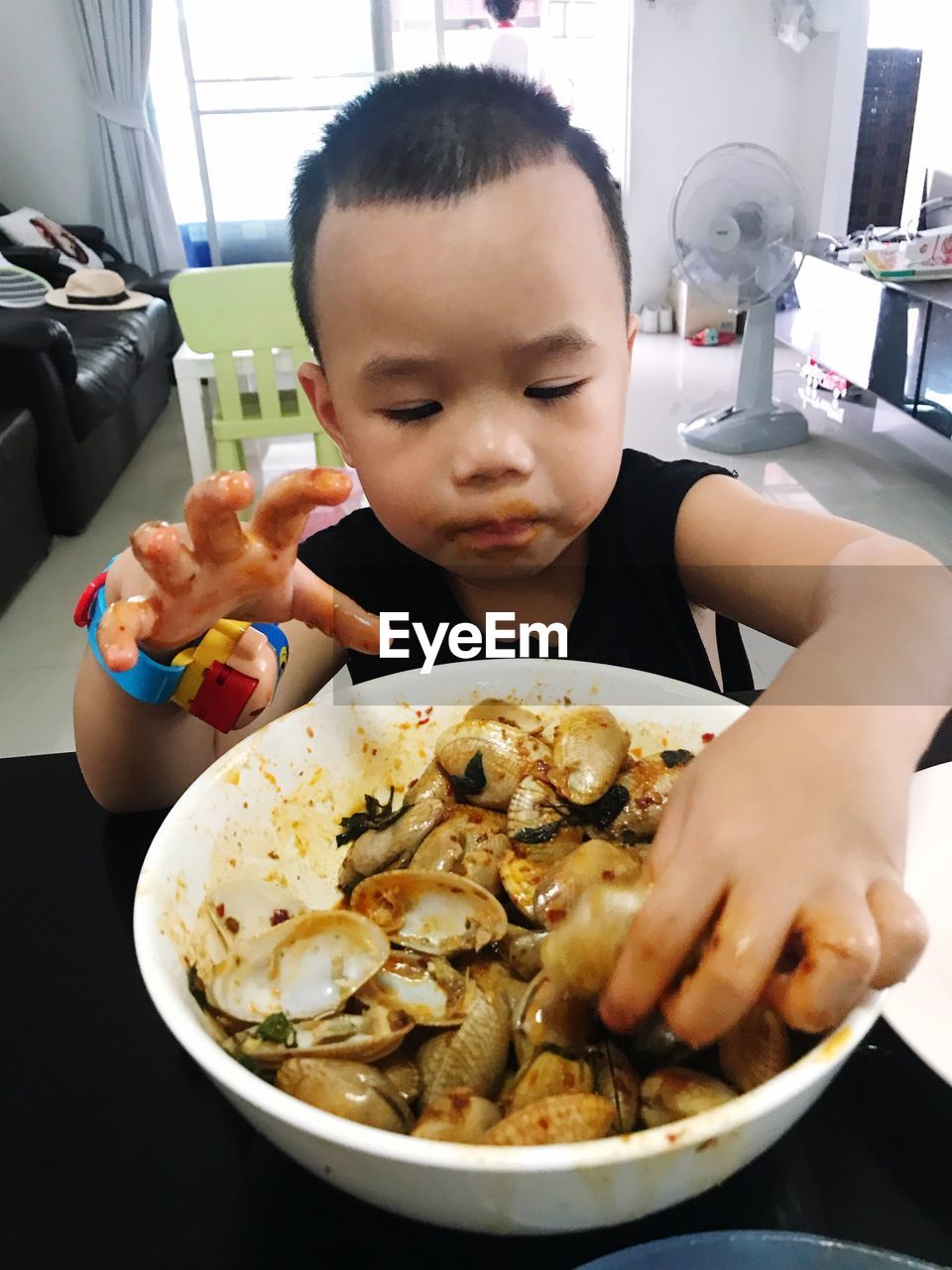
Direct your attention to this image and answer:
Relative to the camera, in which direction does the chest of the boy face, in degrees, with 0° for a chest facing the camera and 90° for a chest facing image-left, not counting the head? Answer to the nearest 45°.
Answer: approximately 0°

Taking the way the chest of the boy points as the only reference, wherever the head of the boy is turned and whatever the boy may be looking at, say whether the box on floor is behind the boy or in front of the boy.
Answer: behind
